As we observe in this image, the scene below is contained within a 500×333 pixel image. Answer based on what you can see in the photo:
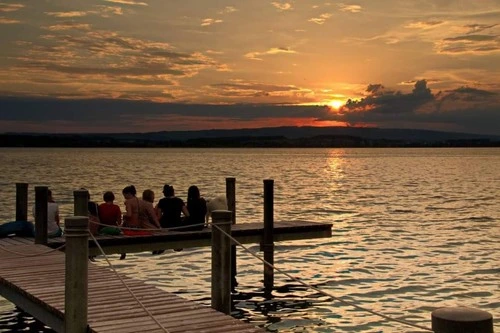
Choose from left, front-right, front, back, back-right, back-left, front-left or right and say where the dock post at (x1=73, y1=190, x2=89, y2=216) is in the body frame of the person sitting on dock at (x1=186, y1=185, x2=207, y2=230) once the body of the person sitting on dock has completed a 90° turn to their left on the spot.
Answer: front-left

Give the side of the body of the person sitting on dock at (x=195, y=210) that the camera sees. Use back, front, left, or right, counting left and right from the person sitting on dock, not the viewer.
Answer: back

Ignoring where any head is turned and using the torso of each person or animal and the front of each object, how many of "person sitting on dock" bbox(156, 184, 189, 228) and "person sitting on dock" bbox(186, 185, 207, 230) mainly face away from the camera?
2

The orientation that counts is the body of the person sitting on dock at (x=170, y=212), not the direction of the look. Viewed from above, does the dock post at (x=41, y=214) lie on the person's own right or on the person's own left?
on the person's own left

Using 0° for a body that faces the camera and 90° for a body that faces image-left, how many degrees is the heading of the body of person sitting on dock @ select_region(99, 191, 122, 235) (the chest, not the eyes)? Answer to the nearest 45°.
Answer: approximately 180°

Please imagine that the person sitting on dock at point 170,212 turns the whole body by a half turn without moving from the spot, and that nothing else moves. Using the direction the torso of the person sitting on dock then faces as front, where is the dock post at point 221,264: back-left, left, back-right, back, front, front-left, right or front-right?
front

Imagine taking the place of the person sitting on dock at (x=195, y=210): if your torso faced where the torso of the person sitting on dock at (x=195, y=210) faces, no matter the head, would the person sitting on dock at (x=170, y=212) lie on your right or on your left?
on your left

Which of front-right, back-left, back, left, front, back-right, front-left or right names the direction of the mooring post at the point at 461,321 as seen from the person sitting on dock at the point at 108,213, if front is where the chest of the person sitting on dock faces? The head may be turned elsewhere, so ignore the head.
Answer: back

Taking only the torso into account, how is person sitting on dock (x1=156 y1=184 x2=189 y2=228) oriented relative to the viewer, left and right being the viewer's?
facing away from the viewer

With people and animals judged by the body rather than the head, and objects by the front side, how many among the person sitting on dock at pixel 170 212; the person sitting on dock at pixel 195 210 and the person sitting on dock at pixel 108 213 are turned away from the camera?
3

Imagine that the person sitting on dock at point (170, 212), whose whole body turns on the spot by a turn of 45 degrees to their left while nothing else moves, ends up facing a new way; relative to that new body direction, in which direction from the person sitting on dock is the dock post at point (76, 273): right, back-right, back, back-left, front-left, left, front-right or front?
back-left

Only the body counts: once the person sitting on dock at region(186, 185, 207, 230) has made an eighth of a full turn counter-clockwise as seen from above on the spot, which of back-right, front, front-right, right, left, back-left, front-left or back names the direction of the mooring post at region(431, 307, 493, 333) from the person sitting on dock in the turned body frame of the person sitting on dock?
back-left

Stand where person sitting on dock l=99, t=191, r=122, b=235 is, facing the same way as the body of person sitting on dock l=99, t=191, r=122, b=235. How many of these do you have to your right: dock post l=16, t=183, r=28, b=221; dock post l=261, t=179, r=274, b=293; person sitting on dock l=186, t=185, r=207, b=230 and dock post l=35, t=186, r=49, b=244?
2

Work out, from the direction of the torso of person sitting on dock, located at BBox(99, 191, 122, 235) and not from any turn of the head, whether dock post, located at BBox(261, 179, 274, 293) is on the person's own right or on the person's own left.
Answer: on the person's own right

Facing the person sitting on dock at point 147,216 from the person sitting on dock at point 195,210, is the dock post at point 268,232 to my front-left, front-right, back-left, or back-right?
back-left
